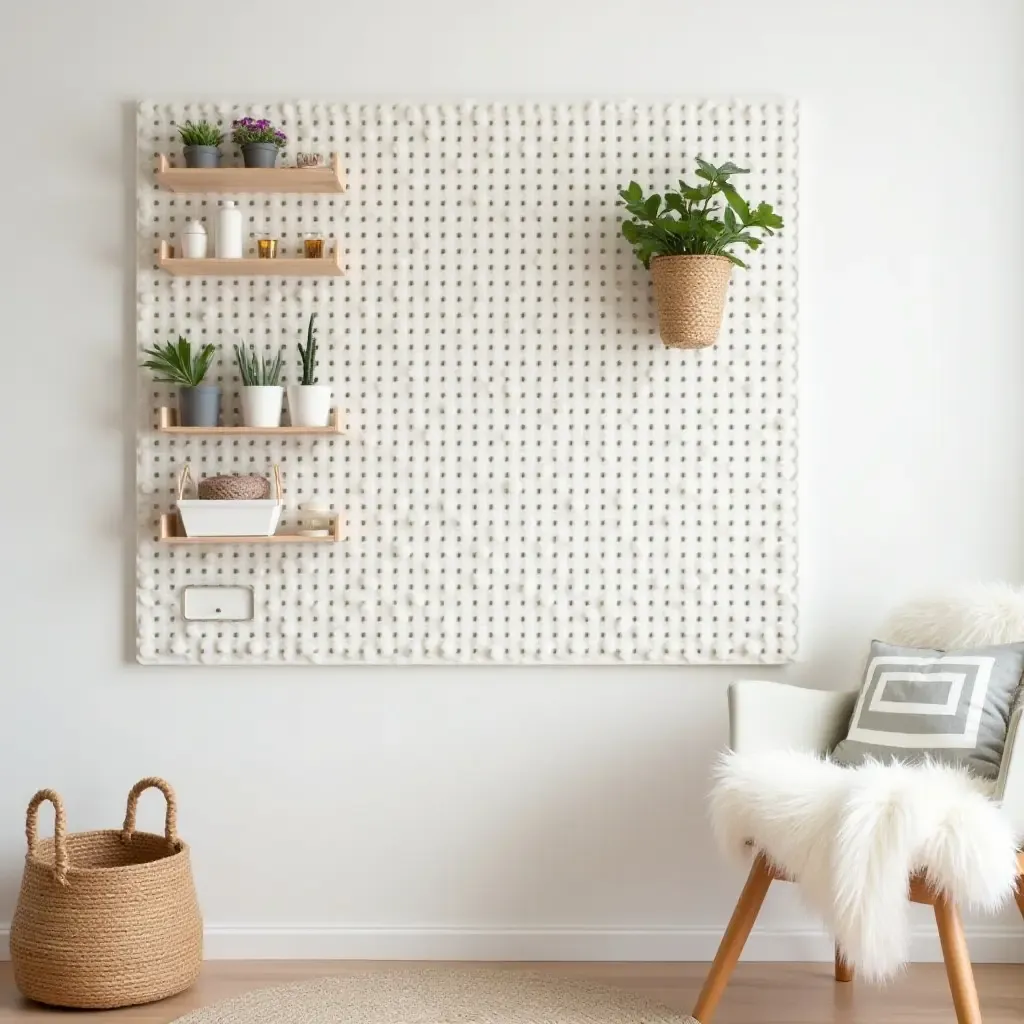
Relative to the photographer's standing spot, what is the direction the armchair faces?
facing the viewer and to the left of the viewer

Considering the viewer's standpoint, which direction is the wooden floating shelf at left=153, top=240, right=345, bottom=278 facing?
facing the viewer

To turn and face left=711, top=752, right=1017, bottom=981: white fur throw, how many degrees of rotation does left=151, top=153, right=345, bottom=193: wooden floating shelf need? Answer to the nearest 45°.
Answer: approximately 45° to its left

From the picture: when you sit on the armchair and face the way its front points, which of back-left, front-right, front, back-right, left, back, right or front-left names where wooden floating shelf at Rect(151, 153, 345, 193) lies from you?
front-right

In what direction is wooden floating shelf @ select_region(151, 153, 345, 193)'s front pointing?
toward the camera

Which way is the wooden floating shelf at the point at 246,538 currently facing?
toward the camera

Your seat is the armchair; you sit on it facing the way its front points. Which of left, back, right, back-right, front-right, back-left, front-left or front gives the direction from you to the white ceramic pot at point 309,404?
front-right
